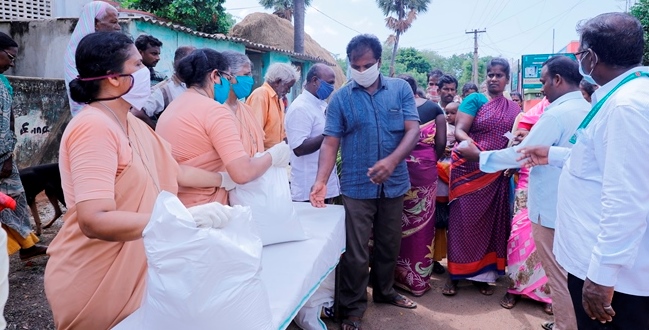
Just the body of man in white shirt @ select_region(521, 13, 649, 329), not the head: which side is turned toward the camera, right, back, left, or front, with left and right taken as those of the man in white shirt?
left

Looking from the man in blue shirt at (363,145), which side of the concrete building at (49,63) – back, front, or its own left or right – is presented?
front

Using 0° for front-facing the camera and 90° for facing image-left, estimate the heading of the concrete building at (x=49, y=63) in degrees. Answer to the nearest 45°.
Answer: approximately 315°

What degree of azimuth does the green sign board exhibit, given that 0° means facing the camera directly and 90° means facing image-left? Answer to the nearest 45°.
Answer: approximately 0°

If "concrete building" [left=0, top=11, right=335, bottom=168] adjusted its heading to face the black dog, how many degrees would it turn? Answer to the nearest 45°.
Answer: approximately 45° to its right

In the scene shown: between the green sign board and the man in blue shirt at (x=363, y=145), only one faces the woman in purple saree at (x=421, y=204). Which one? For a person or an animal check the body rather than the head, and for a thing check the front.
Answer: the green sign board

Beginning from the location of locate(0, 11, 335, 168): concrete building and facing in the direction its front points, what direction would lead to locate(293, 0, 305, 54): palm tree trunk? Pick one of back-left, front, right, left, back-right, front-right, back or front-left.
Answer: left

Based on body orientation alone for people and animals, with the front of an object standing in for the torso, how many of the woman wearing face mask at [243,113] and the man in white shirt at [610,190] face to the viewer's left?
1
